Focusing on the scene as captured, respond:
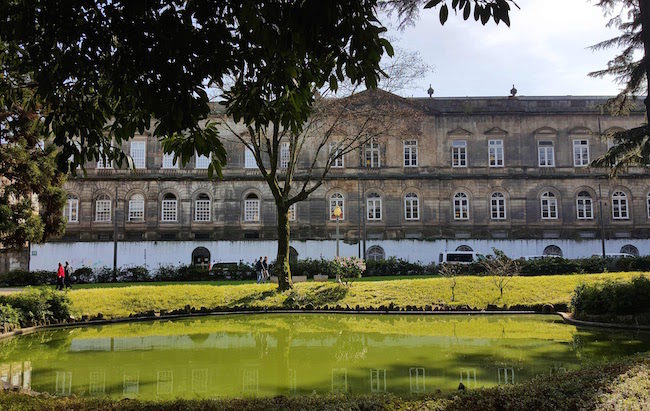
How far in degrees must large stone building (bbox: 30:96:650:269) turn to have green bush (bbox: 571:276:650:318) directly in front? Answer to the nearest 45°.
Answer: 0° — it already faces it

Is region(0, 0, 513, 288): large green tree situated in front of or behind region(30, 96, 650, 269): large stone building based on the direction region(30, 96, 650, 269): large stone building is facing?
in front

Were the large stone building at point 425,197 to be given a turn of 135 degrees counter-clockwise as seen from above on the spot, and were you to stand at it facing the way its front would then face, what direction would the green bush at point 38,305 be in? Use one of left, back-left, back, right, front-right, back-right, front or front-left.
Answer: back

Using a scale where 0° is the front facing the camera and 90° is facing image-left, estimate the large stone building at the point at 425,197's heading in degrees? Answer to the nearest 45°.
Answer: approximately 0°
